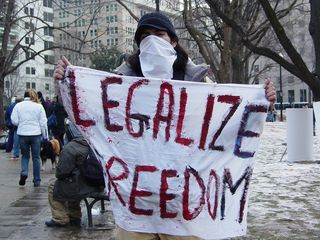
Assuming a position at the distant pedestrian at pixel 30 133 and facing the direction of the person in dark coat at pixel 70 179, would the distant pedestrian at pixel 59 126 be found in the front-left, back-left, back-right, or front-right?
back-left

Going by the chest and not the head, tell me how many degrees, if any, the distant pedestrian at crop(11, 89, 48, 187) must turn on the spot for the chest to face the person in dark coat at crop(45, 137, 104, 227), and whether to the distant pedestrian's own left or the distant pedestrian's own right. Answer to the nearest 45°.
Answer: approximately 180°

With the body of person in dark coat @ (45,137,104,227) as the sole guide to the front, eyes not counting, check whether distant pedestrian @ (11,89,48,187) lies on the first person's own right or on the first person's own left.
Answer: on the first person's own right

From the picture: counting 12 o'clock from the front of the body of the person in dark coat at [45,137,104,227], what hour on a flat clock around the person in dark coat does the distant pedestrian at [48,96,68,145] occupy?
The distant pedestrian is roughly at 3 o'clock from the person in dark coat.

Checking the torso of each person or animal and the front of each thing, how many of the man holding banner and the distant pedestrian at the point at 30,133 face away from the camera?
1

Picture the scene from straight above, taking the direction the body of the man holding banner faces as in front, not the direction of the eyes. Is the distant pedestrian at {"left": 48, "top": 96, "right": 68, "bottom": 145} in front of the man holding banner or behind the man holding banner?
behind

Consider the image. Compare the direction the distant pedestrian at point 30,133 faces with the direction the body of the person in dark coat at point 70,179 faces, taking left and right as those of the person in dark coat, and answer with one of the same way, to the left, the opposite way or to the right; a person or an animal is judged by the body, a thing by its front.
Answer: to the right

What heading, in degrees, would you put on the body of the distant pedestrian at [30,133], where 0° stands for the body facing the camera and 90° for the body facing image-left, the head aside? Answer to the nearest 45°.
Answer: approximately 180°

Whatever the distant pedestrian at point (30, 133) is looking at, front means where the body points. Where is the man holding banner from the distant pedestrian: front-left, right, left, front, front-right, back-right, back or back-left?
back

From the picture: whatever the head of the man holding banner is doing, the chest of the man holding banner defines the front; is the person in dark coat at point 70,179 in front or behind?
behind
